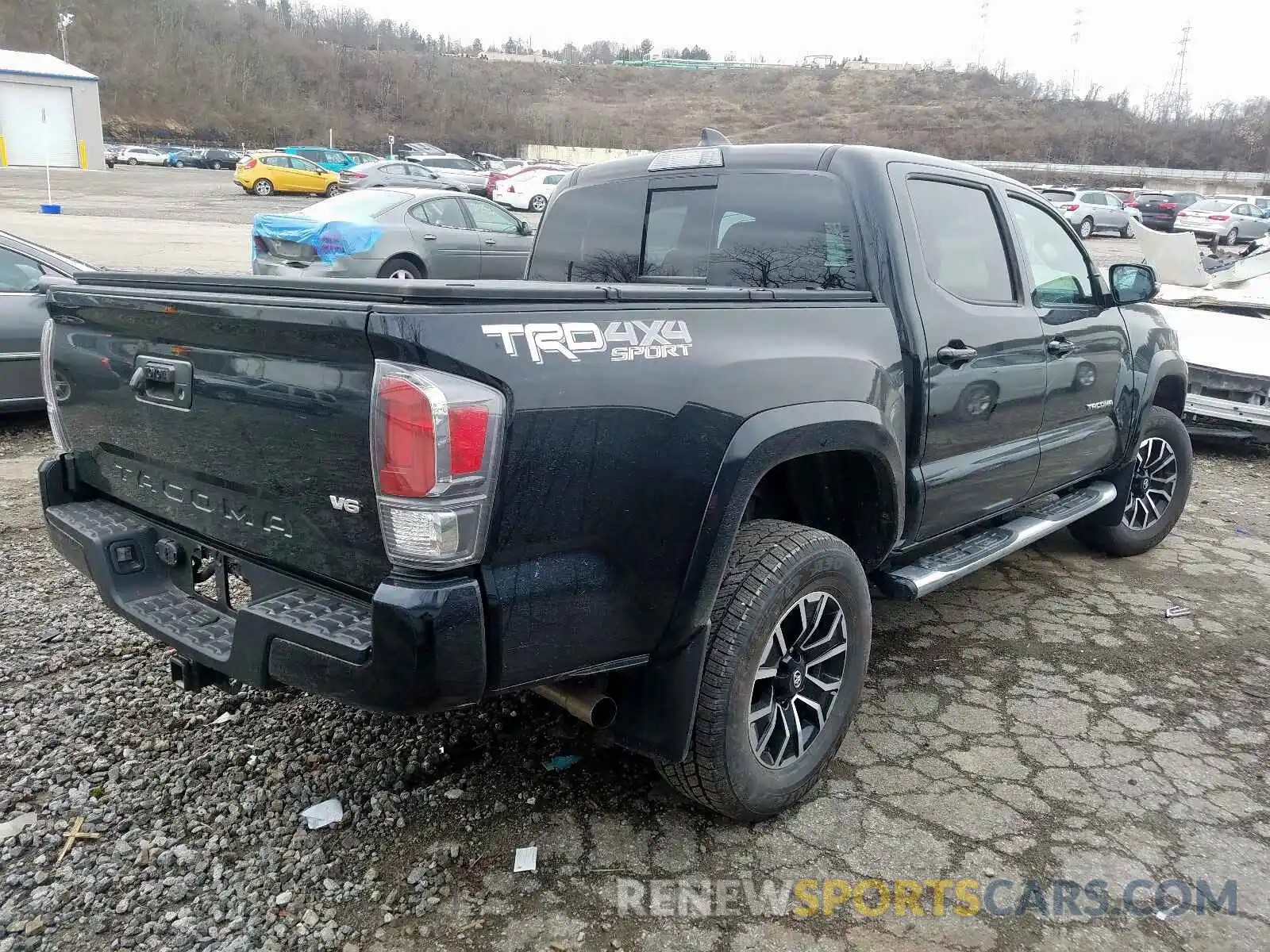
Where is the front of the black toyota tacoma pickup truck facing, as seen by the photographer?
facing away from the viewer and to the right of the viewer

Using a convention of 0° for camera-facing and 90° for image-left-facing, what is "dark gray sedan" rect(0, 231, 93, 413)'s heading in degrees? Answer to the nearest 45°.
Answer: approximately 270°

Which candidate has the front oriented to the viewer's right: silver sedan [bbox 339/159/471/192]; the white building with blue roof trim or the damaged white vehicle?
the silver sedan

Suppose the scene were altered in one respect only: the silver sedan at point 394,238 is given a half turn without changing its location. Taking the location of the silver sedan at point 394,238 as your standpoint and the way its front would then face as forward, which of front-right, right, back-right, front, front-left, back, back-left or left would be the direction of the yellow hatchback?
back-right

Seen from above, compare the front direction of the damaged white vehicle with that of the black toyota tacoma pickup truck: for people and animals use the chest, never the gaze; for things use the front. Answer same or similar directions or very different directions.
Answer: very different directions

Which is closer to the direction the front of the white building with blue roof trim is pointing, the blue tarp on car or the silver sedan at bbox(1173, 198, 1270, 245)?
the blue tarp on car

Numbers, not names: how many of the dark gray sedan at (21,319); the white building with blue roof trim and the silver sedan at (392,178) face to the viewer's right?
2

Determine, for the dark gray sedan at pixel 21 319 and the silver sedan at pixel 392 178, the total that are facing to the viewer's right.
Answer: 2

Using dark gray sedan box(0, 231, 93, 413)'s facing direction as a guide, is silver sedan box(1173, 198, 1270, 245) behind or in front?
in front

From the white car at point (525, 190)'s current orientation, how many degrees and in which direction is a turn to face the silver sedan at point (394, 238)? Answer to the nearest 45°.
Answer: approximately 135° to its right

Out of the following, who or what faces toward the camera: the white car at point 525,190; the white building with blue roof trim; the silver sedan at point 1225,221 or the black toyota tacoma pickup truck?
the white building with blue roof trim

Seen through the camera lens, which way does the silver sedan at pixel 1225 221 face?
facing away from the viewer and to the right of the viewer

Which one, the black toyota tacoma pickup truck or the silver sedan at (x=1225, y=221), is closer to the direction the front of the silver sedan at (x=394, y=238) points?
the silver sedan
